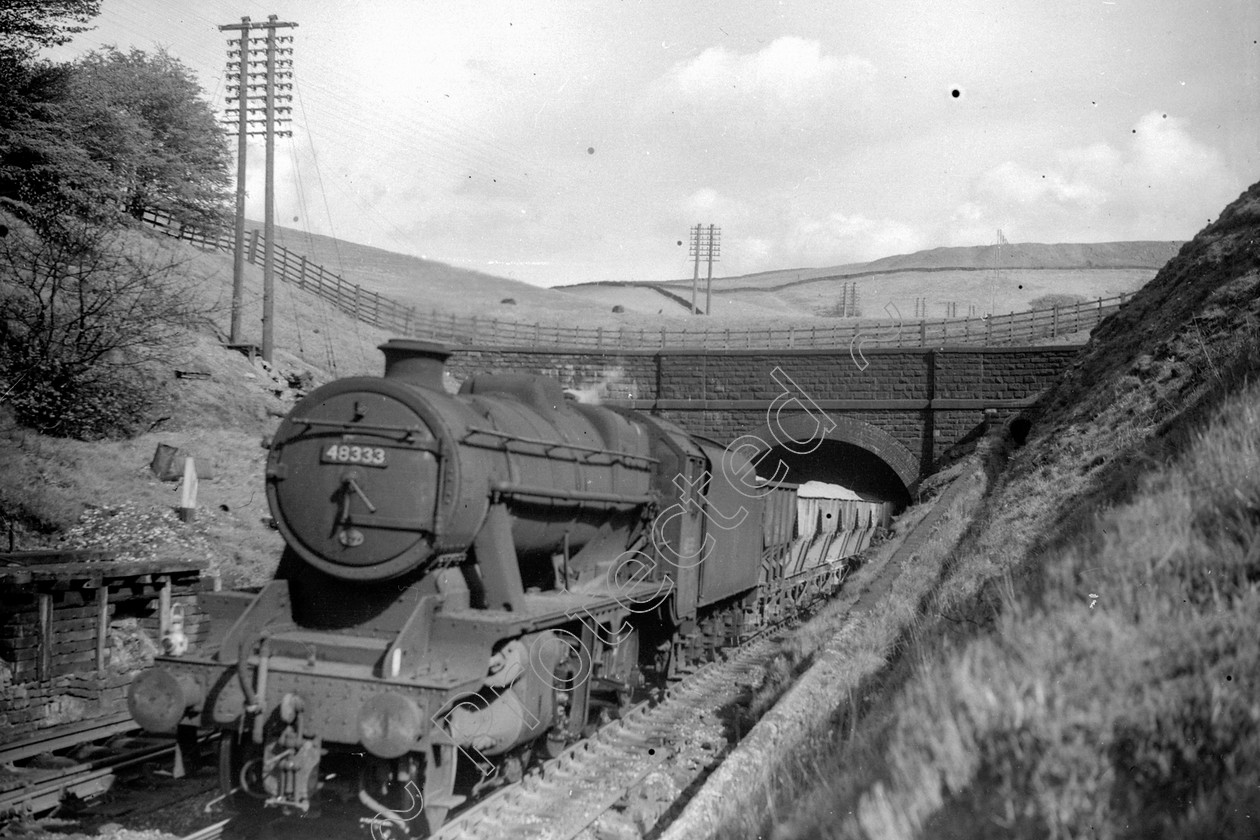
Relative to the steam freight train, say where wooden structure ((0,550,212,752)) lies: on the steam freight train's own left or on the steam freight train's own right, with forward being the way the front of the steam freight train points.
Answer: on the steam freight train's own right

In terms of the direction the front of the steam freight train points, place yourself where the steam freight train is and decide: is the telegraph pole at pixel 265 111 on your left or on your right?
on your right

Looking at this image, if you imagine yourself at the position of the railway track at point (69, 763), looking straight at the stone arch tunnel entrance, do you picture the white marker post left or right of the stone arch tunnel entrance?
left

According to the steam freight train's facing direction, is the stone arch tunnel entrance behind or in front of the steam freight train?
behind

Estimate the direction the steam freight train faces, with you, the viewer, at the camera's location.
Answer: facing the viewer and to the left of the viewer

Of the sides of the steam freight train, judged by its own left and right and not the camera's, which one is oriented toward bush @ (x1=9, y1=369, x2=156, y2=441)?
right

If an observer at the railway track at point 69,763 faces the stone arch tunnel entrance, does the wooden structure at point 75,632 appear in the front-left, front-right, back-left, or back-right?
front-left
